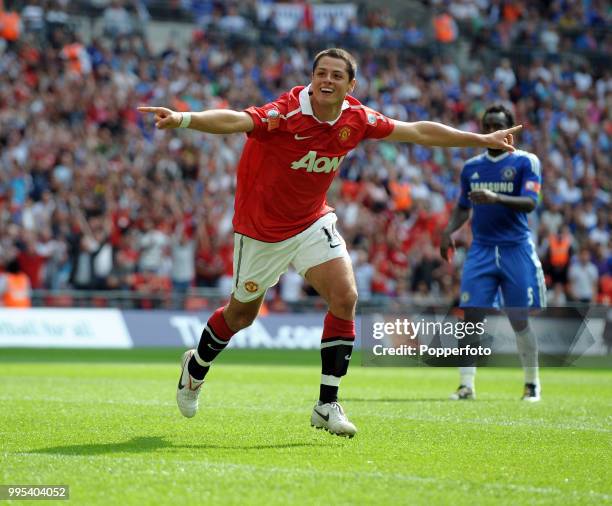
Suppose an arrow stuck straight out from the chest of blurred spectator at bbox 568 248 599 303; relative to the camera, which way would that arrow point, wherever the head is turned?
toward the camera

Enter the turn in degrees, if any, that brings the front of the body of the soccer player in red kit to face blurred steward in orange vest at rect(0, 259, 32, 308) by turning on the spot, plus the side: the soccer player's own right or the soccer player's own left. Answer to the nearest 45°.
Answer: approximately 180°

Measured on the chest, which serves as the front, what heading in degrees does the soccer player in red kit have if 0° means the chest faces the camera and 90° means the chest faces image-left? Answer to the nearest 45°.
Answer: approximately 315°

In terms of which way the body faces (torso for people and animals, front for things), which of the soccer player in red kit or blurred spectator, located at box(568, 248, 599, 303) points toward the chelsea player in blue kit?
the blurred spectator

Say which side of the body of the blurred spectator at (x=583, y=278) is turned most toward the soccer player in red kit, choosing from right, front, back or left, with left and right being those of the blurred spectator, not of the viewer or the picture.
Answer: front

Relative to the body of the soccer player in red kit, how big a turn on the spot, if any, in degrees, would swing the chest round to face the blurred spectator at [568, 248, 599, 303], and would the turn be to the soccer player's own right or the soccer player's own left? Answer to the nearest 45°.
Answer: approximately 135° to the soccer player's own left

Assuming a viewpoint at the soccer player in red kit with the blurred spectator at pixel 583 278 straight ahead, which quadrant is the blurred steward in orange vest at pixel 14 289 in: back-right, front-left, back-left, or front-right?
front-left

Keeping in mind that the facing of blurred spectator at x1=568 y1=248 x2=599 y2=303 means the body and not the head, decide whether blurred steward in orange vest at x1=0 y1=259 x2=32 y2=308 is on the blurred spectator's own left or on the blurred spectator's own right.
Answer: on the blurred spectator's own right

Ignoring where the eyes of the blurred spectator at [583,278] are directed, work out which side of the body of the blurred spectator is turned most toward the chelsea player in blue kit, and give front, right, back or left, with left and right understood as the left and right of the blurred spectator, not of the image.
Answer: front
